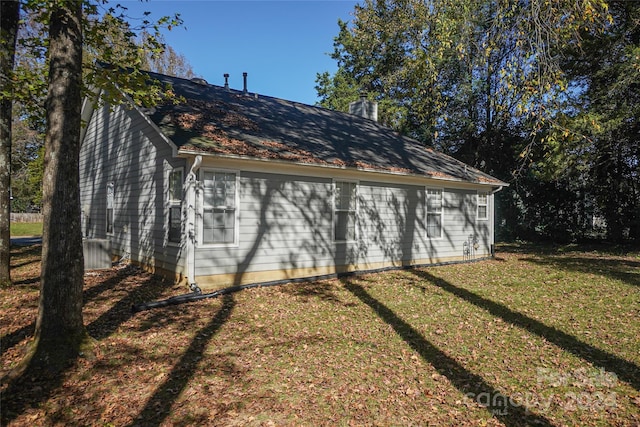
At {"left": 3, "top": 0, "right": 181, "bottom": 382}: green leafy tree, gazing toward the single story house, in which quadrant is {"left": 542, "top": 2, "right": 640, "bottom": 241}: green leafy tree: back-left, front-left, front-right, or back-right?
front-right
